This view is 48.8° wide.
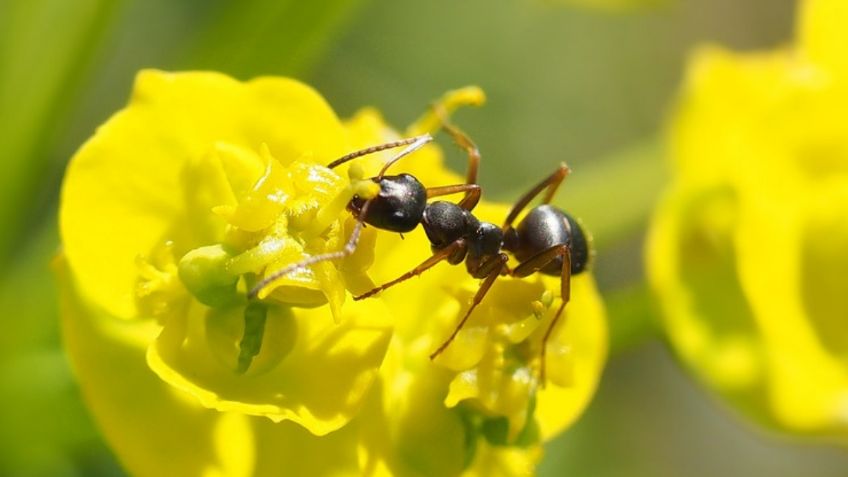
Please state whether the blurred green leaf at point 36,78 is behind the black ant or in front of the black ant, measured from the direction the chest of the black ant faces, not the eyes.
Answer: in front

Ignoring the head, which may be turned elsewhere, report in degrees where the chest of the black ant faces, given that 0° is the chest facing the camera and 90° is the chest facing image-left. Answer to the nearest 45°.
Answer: approximately 90°

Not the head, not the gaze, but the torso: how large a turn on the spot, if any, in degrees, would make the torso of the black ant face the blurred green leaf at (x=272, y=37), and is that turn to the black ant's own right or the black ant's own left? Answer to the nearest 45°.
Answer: approximately 45° to the black ant's own right

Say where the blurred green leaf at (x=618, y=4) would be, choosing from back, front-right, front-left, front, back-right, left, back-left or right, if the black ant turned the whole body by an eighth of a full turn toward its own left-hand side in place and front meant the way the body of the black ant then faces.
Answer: back-right

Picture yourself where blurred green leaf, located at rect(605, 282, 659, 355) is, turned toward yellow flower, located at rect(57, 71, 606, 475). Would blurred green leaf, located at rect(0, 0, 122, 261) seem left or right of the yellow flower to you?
right
